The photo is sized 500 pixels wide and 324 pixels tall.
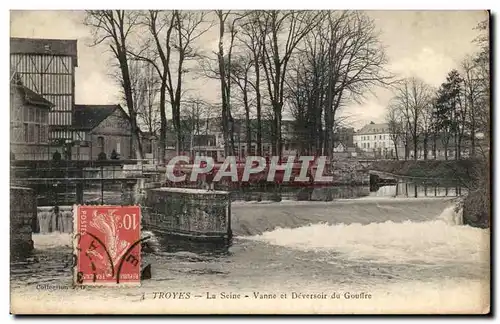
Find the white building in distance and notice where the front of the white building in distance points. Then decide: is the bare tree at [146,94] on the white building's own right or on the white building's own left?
on the white building's own right

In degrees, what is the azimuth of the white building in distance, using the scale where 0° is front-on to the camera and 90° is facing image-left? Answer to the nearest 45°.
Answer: approximately 0°

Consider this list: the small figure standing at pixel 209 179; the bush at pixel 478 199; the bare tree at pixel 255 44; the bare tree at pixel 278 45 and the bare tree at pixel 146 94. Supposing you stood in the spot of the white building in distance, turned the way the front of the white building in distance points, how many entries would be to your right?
4

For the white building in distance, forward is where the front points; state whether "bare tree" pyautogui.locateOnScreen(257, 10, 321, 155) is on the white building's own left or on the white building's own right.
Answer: on the white building's own right
